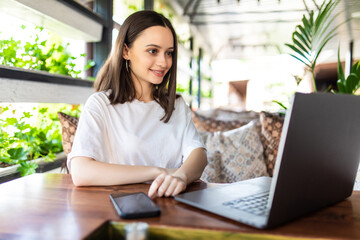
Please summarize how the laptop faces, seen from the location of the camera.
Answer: facing away from the viewer and to the left of the viewer

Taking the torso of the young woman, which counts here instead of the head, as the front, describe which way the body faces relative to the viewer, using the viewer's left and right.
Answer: facing the viewer and to the right of the viewer

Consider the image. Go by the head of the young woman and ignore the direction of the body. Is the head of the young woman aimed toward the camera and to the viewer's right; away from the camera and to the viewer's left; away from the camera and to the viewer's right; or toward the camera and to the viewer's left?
toward the camera and to the viewer's right

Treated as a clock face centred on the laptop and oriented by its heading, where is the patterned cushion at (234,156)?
The patterned cushion is roughly at 1 o'clock from the laptop.

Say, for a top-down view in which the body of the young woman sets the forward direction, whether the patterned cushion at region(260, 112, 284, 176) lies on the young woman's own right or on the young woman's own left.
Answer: on the young woman's own left

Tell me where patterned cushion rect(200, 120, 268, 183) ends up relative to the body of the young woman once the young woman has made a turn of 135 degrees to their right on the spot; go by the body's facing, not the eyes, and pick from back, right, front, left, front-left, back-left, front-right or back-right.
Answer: back-right

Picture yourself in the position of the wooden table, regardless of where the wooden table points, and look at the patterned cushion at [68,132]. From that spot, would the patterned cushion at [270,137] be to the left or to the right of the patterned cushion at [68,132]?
right

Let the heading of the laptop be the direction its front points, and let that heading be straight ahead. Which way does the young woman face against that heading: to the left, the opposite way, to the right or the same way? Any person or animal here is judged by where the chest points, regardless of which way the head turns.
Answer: the opposite way

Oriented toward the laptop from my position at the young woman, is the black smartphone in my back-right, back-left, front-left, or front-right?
front-right
